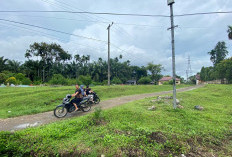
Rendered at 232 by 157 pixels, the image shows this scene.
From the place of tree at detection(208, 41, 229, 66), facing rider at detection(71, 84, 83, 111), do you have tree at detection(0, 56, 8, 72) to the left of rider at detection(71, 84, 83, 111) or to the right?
right

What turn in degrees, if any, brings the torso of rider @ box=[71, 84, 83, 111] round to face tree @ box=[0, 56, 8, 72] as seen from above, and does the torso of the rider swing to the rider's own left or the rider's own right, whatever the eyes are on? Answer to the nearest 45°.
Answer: approximately 45° to the rider's own right

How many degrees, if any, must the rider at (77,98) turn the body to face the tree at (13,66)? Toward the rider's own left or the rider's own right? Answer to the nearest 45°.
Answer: approximately 45° to the rider's own right

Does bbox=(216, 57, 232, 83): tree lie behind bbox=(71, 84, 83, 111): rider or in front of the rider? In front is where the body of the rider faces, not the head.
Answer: behind

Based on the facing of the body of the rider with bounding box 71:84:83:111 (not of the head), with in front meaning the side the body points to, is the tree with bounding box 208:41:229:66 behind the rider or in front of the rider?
behind

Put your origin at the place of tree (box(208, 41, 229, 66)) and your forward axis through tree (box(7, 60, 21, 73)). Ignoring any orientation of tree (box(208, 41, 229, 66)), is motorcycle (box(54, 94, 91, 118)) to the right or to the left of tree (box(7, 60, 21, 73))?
left

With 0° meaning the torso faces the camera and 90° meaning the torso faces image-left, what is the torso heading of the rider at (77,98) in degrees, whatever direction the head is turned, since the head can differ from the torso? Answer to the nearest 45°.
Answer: approximately 90°

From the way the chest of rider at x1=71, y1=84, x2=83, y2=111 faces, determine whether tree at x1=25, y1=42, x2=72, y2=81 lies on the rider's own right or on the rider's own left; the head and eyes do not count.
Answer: on the rider's own right
